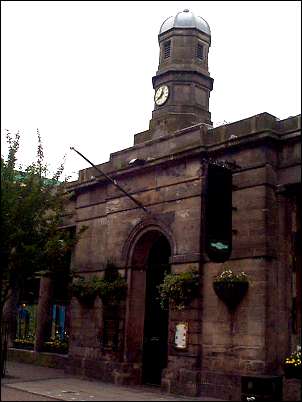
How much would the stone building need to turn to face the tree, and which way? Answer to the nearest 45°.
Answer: approximately 45° to its right

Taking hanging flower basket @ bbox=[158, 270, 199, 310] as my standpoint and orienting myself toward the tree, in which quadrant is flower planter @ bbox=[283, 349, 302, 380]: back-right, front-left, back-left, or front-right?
back-left

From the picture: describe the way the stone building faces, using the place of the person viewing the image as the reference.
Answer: facing the viewer and to the left of the viewer
